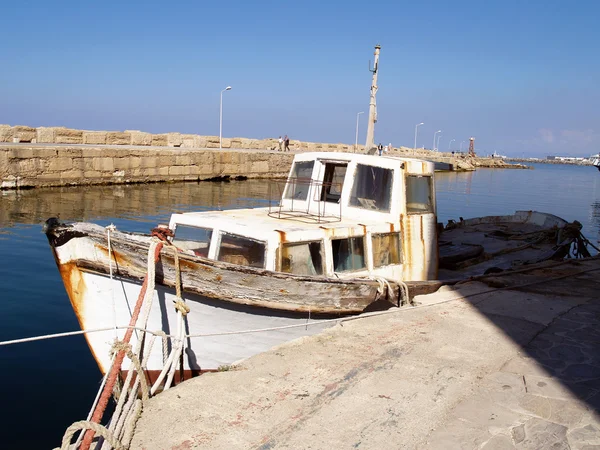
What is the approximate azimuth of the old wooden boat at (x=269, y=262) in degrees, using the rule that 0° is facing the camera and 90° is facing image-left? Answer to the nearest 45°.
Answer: approximately 45°

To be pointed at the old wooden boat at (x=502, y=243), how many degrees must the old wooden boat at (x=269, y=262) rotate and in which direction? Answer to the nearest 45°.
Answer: approximately 180°
